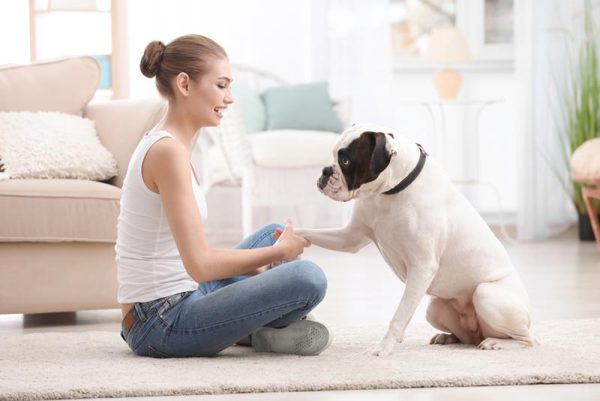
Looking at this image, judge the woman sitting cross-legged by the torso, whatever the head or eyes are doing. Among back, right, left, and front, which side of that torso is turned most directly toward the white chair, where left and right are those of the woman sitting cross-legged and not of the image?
left

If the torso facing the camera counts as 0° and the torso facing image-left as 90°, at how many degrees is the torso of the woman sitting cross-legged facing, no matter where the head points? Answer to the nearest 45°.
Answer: approximately 270°

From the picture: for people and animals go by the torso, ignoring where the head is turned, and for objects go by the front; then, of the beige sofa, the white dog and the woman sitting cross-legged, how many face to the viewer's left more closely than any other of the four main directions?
1

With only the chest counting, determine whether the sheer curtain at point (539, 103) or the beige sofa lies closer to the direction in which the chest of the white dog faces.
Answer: the beige sofa

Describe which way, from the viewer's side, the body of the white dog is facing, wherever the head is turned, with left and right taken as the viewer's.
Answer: facing to the left of the viewer

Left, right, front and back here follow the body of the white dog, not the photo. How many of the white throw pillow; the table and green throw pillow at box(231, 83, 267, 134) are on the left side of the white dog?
0

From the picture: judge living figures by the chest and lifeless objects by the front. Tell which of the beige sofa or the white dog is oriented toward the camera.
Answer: the beige sofa

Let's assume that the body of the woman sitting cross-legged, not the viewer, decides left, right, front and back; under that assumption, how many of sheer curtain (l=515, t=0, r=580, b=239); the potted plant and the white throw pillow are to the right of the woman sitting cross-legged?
0

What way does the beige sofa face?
toward the camera

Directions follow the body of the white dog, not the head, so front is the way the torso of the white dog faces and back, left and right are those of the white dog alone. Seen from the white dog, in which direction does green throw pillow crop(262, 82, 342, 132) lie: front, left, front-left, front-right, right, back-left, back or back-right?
right

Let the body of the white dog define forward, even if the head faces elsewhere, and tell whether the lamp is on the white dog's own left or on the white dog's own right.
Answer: on the white dog's own right

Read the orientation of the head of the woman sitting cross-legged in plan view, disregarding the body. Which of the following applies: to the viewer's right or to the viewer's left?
to the viewer's right

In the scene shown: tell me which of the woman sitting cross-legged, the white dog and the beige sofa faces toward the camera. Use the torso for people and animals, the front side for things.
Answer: the beige sofa

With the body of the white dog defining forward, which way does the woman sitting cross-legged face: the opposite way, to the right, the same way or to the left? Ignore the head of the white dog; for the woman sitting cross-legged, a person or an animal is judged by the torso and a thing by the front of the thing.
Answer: the opposite way

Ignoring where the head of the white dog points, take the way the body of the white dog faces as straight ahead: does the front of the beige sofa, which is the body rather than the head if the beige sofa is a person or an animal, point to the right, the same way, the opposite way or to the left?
to the left
